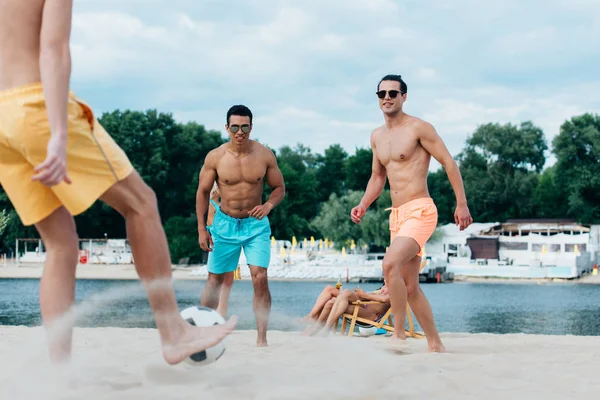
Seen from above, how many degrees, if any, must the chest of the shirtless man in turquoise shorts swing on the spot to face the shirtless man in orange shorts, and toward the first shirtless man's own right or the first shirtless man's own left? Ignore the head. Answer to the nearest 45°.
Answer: approximately 90° to the first shirtless man's own left

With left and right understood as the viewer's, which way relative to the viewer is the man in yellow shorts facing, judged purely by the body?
facing away from the viewer and to the right of the viewer

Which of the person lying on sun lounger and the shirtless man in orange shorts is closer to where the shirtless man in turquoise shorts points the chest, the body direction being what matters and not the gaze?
the shirtless man in orange shorts

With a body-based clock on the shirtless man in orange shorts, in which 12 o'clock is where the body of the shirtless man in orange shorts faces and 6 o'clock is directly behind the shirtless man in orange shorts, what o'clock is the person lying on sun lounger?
The person lying on sun lounger is roughly at 4 o'clock from the shirtless man in orange shorts.

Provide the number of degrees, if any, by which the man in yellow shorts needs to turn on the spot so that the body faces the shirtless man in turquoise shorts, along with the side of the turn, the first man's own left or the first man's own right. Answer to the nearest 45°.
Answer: approximately 45° to the first man's own left

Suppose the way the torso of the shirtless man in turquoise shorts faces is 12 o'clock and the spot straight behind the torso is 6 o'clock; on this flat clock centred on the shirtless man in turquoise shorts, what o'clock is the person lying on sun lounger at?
The person lying on sun lounger is roughly at 7 o'clock from the shirtless man in turquoise shorts.

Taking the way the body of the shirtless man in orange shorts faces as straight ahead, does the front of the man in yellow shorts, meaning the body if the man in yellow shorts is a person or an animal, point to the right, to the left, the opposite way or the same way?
the opposite way

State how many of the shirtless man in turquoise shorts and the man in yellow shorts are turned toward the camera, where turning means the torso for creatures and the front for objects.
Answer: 1

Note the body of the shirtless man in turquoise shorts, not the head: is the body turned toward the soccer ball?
yes

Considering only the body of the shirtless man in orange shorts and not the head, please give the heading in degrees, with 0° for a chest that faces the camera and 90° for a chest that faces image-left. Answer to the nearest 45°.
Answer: approximately 45°
